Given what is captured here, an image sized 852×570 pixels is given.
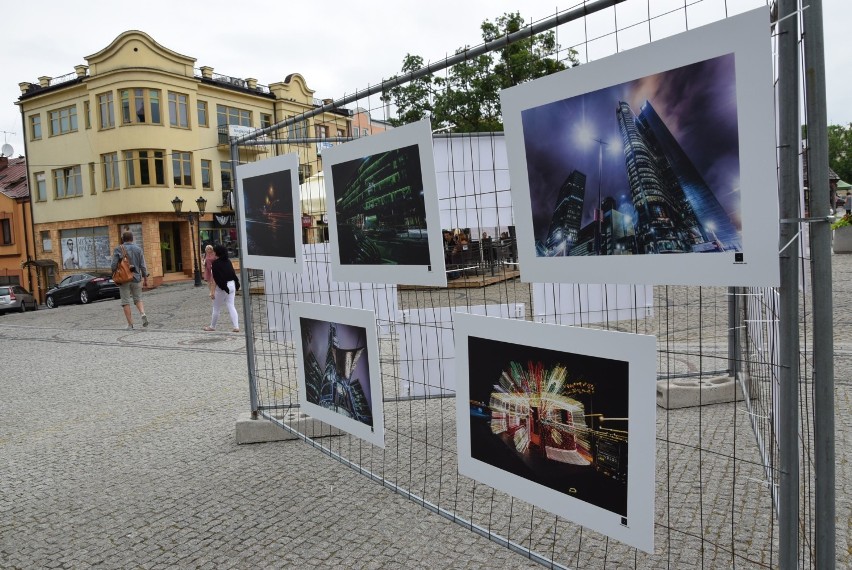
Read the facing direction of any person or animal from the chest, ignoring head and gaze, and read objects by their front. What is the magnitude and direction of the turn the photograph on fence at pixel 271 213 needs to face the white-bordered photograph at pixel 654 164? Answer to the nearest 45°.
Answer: approximately 90° to its left

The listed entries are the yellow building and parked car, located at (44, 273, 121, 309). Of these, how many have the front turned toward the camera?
1

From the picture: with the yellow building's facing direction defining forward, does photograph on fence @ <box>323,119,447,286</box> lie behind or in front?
in front

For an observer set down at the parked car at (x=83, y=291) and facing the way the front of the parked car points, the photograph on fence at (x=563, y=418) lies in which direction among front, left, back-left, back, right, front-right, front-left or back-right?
back-left

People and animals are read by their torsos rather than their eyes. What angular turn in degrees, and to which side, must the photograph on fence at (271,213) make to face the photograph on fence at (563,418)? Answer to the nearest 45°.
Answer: approximately 90° to its left

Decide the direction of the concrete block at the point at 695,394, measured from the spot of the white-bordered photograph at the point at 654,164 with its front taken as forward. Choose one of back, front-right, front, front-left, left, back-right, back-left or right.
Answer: back-right

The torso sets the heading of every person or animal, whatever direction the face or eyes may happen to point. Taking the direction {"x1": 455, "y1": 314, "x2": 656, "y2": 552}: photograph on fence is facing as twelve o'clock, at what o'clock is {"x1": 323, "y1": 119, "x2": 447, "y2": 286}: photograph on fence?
{"x1": 323, "y1": 119, "x2": 447, "y2": 286}: photograph on fence is roughly at 3 o'clock from {"x1": 455, "y1": 314, "x2": 656, "y2": 552}: photograph on fence.

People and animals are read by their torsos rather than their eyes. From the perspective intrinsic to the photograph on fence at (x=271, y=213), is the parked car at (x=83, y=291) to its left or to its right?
on its right

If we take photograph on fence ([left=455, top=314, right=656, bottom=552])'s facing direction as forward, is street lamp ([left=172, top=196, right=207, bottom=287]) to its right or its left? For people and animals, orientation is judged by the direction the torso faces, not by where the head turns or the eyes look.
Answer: on its right

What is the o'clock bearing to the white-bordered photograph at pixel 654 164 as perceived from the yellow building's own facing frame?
The white-bordered photograph is roughly at 12 o'clock from the yellow building.

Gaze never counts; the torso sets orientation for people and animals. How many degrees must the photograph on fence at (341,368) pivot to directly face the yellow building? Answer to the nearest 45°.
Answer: approximately 135° to its right

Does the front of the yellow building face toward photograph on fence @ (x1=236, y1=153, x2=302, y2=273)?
yes

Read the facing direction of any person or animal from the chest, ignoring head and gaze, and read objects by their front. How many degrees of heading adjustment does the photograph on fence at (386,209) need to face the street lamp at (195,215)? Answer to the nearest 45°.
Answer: approximately 135° to its right
